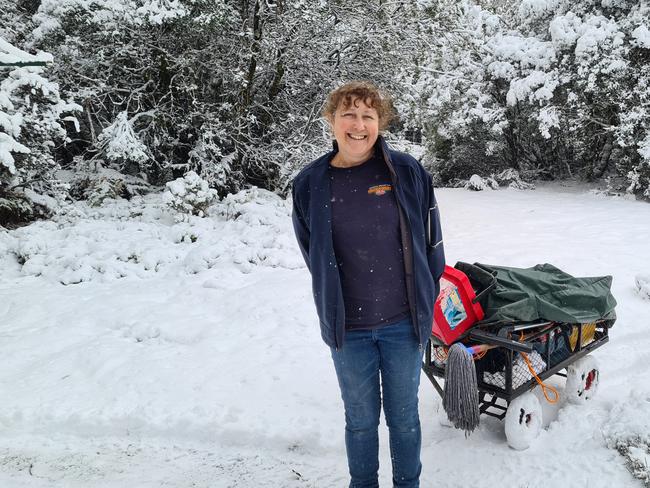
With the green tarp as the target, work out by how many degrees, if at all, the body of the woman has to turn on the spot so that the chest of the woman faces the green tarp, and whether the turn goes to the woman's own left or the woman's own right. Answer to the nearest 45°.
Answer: approximately 135° to the woman's own left

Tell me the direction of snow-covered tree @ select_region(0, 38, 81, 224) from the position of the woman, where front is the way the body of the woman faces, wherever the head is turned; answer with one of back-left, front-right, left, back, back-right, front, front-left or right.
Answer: back-right

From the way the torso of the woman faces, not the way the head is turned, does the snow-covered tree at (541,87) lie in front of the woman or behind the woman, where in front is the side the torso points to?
behind

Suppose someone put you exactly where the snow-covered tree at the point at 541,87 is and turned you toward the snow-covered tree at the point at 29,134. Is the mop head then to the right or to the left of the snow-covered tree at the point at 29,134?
left

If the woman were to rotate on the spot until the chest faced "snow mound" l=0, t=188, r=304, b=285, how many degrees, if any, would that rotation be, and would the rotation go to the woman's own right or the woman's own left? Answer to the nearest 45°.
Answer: approximately 135° to the woman's own right

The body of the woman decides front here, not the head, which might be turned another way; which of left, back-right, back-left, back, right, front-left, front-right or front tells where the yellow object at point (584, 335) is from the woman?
back-left
